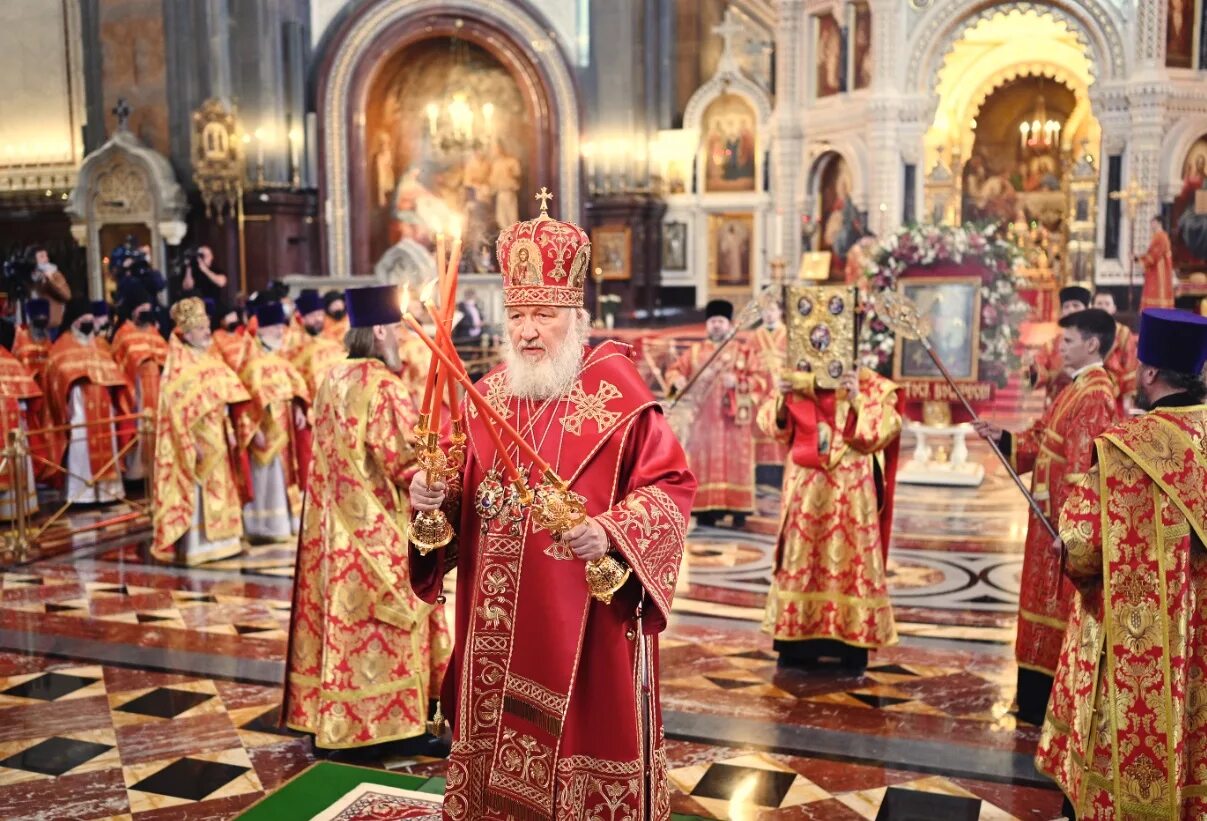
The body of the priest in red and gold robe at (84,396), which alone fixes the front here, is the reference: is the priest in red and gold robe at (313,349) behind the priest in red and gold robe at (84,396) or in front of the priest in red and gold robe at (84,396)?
in front

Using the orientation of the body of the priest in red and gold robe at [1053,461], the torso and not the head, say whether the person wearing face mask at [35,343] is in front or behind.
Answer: in front

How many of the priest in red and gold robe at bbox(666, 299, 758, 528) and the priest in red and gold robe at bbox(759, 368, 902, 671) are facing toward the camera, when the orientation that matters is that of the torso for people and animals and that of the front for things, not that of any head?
2

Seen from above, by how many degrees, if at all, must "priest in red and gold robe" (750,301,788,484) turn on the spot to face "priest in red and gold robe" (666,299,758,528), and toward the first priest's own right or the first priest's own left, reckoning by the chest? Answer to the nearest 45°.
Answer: approximately 45° to the first priest's own right

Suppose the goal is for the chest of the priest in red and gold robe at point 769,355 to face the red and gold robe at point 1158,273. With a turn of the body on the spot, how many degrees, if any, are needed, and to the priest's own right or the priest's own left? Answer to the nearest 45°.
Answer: approximately 135° to the priest's own left

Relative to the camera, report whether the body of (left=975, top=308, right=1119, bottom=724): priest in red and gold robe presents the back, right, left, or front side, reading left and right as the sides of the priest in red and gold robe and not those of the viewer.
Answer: left

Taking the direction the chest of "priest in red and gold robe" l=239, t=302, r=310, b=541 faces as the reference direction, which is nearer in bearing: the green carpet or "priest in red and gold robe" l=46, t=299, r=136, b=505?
the green carpet
